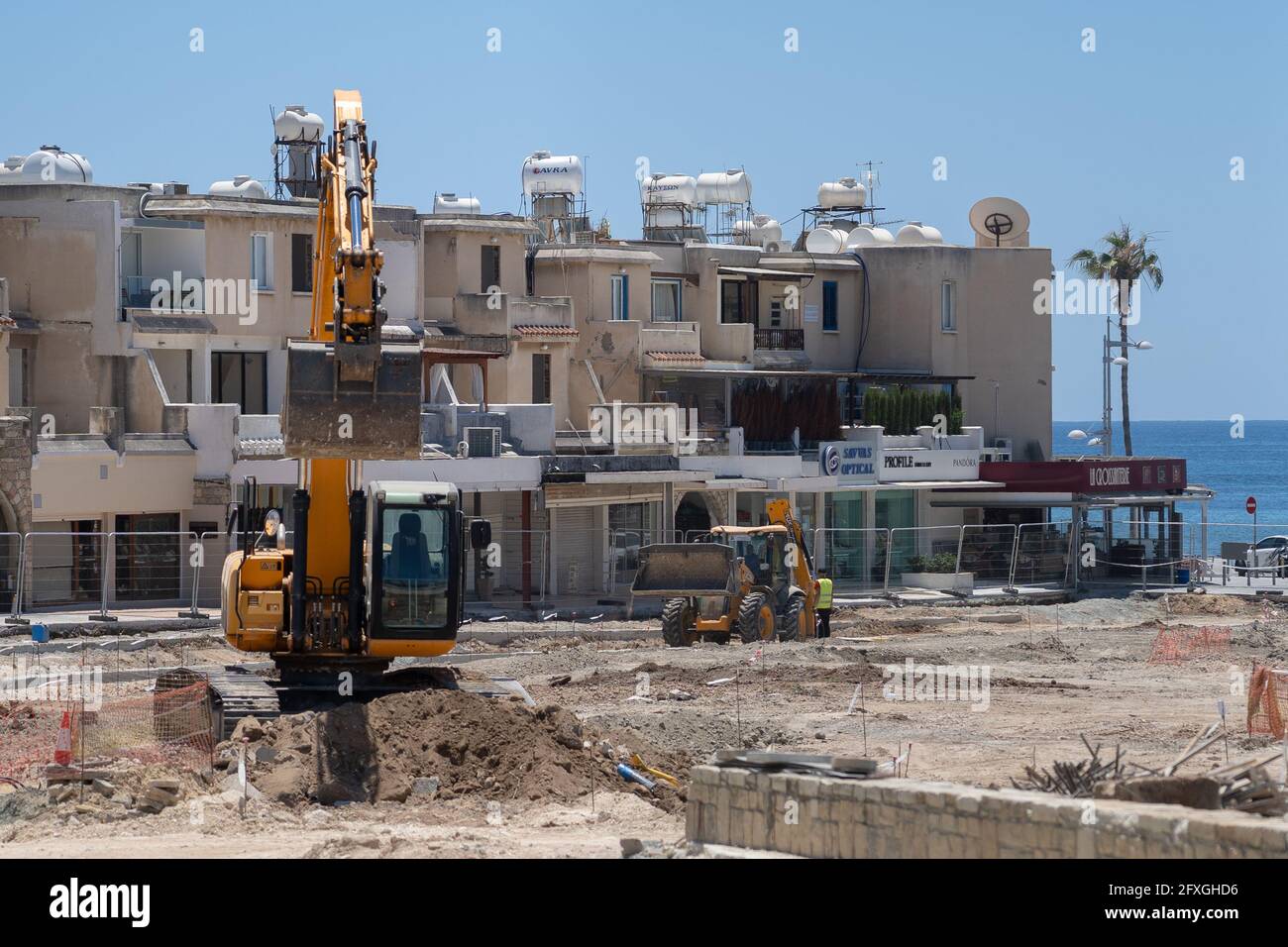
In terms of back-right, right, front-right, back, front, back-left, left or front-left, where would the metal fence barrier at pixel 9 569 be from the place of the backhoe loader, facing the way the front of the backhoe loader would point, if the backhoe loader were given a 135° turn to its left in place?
back

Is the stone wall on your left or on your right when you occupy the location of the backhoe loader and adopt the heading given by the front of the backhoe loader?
on your left

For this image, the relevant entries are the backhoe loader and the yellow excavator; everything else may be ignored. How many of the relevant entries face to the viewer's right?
0

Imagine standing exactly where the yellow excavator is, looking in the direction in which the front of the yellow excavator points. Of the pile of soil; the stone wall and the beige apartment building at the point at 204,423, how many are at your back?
1

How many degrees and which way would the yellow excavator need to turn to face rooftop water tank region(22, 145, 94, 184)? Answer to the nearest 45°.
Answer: approximately 180°

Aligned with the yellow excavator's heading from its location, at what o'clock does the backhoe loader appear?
The backhoe loader is roughly at 7 o'clock from the yellow excavator.

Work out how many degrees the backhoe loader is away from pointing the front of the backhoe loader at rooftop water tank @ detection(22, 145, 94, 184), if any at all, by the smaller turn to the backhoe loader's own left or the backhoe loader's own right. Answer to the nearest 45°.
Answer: approximately 90° to the backhoe loader's own right

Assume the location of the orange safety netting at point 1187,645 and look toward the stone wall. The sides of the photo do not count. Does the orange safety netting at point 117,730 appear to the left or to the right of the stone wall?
right

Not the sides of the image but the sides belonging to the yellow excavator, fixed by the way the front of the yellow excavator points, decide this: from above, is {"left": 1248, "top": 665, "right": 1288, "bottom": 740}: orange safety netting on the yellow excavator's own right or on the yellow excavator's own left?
on the yellow excavator's own left

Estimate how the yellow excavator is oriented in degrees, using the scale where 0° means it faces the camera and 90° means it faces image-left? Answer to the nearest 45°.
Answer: approximately 0°

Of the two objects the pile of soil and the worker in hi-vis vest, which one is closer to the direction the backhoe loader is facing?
the pile of soil

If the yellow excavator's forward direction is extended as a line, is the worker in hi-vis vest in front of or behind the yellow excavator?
behind

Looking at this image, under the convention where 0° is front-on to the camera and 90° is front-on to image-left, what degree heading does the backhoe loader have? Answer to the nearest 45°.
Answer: approximately 45°

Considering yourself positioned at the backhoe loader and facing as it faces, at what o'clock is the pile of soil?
The pile of soil is roughly at 11 o'clock from the backhoe loader.

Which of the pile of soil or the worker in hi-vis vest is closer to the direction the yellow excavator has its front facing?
the pile of soil

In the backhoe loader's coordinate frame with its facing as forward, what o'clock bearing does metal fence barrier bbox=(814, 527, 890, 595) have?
The metal fence barrier is roughly at 5 o'clock from the backhoe loader.

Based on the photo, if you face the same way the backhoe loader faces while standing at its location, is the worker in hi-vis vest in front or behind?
behind

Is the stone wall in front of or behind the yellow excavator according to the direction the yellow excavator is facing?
in front
